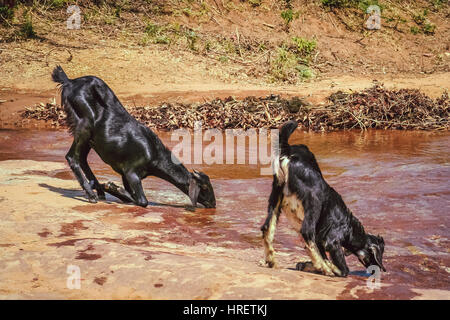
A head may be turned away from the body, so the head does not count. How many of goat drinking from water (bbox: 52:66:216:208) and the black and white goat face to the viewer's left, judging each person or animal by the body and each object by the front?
0

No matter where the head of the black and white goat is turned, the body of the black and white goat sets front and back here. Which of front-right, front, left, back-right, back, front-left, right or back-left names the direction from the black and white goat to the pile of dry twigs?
front-left

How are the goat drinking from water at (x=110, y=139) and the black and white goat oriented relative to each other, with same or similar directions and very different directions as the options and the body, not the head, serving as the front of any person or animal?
same or similar directions

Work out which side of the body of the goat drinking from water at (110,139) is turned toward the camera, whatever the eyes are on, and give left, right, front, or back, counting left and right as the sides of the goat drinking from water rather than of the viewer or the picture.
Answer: right

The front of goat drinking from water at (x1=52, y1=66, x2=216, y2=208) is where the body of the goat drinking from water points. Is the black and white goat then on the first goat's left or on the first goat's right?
on the first goat's right

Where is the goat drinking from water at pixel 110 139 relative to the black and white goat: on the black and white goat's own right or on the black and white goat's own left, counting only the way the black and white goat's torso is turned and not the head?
on the black and white goat's own left
